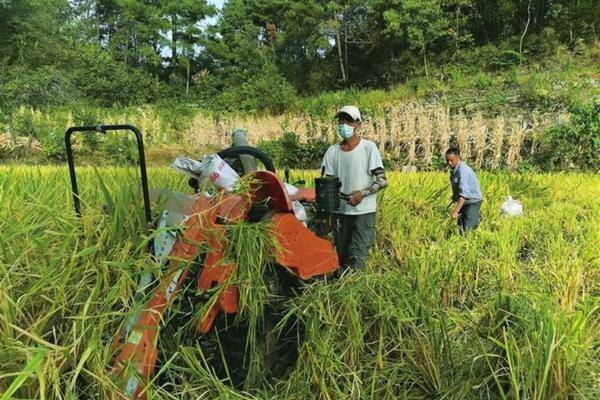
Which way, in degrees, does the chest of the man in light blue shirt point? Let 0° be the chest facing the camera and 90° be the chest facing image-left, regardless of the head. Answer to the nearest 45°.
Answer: approximately 45°

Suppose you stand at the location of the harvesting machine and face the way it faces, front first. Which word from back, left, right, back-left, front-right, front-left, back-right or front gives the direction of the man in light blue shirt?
back

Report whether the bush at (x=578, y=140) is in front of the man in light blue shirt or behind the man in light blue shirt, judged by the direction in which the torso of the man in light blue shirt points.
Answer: behind

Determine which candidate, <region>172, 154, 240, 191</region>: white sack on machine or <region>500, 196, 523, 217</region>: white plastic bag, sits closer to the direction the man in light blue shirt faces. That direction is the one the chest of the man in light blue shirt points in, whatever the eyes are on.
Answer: the white sack on machine

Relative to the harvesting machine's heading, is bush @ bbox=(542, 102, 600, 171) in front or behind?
behind

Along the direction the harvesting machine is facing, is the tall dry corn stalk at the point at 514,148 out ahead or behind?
behind

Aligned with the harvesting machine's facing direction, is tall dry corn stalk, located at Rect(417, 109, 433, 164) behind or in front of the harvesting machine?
behind

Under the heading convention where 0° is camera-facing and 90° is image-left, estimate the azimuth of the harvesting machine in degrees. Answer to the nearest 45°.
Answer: approximately 45°

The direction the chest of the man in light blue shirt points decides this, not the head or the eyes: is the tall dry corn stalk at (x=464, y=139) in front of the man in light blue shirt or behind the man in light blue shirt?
behind

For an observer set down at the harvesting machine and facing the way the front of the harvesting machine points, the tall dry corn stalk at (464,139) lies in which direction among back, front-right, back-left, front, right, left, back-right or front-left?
back

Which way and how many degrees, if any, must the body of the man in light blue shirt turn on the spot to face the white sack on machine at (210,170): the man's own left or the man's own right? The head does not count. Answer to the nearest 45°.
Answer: approximately 45° to the man's own left

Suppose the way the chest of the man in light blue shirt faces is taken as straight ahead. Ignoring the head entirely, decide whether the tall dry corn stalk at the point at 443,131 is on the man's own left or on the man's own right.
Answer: on the man's own right
